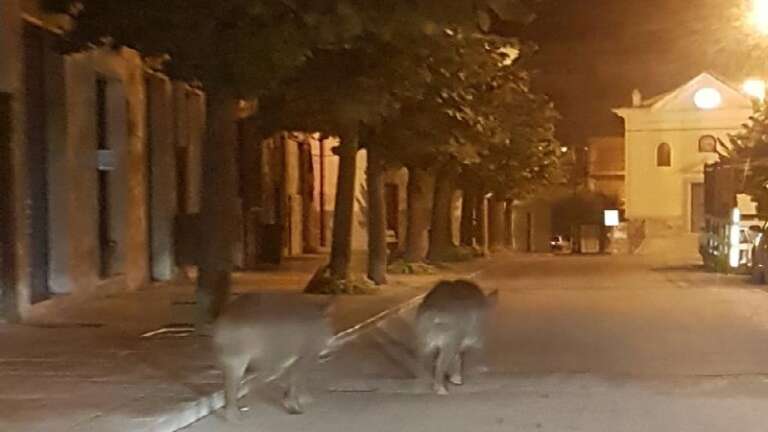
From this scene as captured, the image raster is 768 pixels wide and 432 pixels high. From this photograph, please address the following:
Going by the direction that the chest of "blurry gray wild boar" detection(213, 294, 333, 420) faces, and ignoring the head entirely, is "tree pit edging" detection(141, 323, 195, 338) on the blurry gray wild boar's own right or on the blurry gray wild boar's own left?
on the blurry gray wild boar's own left

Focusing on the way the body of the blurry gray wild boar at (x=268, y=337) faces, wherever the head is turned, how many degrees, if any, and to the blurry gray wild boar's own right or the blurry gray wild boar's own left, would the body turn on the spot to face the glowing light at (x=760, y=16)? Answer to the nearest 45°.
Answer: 0° — it already faces it

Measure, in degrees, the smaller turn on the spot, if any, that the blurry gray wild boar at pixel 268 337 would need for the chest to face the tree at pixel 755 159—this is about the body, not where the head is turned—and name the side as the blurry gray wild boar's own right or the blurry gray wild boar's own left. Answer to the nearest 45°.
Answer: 0° — it already faces it
